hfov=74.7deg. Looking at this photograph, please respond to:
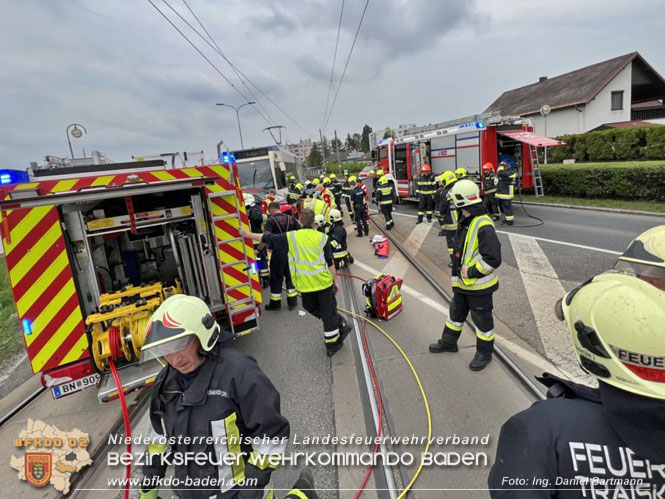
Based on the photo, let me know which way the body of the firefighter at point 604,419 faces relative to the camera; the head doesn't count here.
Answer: away from the camera

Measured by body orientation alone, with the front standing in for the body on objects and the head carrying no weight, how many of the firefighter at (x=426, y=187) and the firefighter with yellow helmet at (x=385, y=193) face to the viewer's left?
0

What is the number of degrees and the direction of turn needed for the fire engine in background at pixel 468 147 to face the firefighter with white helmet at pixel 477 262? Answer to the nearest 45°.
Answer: approximately 135° to its left

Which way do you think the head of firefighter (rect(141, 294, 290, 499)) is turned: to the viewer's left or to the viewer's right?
to the viewer's left

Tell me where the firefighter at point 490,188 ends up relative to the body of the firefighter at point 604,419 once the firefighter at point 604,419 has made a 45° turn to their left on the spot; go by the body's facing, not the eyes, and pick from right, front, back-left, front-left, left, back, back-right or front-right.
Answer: front-right

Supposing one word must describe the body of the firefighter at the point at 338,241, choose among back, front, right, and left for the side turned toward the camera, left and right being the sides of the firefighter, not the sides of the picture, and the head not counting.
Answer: left

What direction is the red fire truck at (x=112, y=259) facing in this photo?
away from the camera

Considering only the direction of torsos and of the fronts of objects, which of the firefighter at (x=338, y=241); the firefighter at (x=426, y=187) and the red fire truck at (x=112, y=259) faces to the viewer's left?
the firefighter at (x=338, y=241)

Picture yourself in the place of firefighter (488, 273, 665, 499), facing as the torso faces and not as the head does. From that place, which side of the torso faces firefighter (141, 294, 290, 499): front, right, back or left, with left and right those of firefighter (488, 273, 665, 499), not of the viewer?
left

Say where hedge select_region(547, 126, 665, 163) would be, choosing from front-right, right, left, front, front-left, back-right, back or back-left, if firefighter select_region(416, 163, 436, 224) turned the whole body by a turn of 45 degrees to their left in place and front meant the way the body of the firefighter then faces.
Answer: left

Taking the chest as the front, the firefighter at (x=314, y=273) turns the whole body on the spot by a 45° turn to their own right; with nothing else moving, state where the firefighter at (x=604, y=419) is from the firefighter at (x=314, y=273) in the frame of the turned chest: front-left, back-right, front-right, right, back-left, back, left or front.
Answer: back-right

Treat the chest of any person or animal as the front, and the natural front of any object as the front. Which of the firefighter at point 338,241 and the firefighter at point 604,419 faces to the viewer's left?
the firefighter at point 338,241

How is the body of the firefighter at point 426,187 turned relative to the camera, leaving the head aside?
toward the camera
